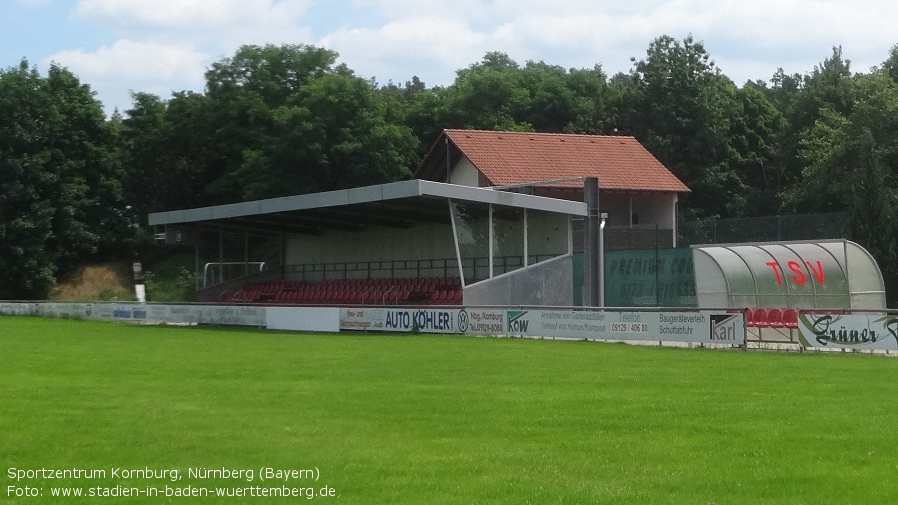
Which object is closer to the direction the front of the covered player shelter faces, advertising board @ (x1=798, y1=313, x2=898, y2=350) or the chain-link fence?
the advertising board

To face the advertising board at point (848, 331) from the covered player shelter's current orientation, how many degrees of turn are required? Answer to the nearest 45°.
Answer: approximately 45° to its left

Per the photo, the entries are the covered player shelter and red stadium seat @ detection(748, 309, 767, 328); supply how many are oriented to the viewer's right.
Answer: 0

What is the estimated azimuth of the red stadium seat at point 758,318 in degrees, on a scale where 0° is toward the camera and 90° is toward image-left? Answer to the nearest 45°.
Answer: approximately 45°

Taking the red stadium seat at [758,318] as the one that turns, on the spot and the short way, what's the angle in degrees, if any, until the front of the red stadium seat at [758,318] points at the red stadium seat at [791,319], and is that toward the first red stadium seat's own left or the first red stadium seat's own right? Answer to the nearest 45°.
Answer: approximately 135° to the first red stadium seat's own left

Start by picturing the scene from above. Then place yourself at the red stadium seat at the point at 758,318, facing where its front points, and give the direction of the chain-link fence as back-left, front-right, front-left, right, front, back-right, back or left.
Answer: back-right

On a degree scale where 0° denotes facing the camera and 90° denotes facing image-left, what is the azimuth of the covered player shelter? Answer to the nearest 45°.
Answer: approximately 45°
